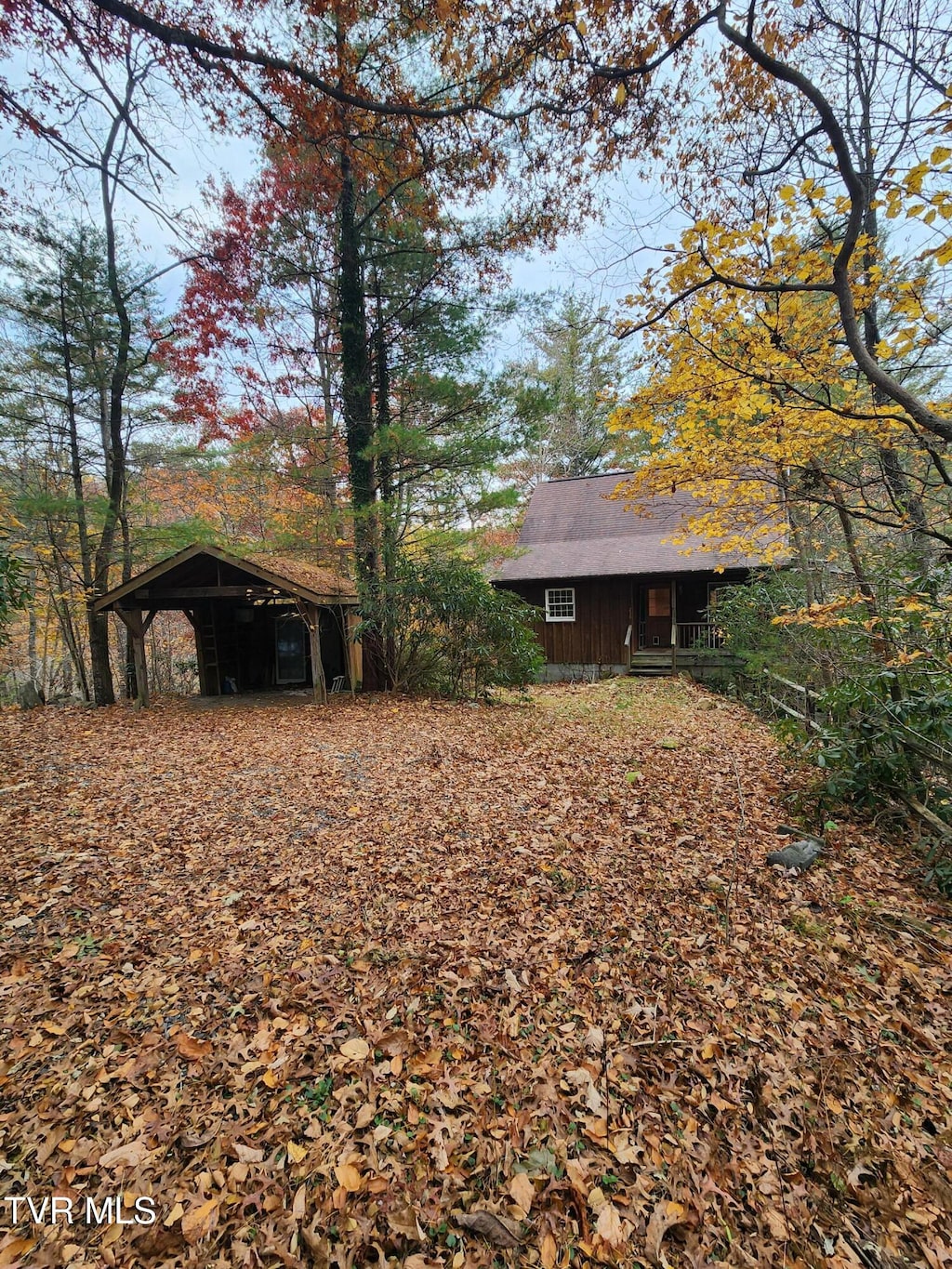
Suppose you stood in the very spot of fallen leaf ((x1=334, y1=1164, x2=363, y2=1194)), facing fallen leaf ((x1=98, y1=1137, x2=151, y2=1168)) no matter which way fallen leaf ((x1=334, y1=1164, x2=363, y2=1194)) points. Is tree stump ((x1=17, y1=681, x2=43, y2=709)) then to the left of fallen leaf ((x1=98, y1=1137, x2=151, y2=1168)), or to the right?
right

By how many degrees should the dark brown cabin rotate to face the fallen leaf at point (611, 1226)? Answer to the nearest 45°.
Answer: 0° — it already faces it

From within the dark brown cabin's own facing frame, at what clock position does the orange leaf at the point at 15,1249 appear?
The orange leaf is roughly at 12 o'clock from the dark brown cabin.

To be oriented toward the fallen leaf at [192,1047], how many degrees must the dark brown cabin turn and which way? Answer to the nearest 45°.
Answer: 0° — it already faces it

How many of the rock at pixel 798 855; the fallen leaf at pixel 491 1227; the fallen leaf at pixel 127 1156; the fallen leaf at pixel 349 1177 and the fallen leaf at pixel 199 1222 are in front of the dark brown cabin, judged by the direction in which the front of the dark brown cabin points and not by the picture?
5

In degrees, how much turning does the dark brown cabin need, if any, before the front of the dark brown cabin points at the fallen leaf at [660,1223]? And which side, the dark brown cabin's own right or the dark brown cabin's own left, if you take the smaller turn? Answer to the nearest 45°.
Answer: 0° — it already faces it

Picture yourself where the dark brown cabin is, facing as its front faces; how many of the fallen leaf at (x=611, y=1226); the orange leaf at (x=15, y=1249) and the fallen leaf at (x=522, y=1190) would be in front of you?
3

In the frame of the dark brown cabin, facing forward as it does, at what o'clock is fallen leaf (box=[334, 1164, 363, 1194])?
The fallen leaf is roughly at 12 o'clock from the dark brown cabin.

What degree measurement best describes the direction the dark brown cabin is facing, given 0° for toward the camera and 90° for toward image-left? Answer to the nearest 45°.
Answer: approximately 0°
